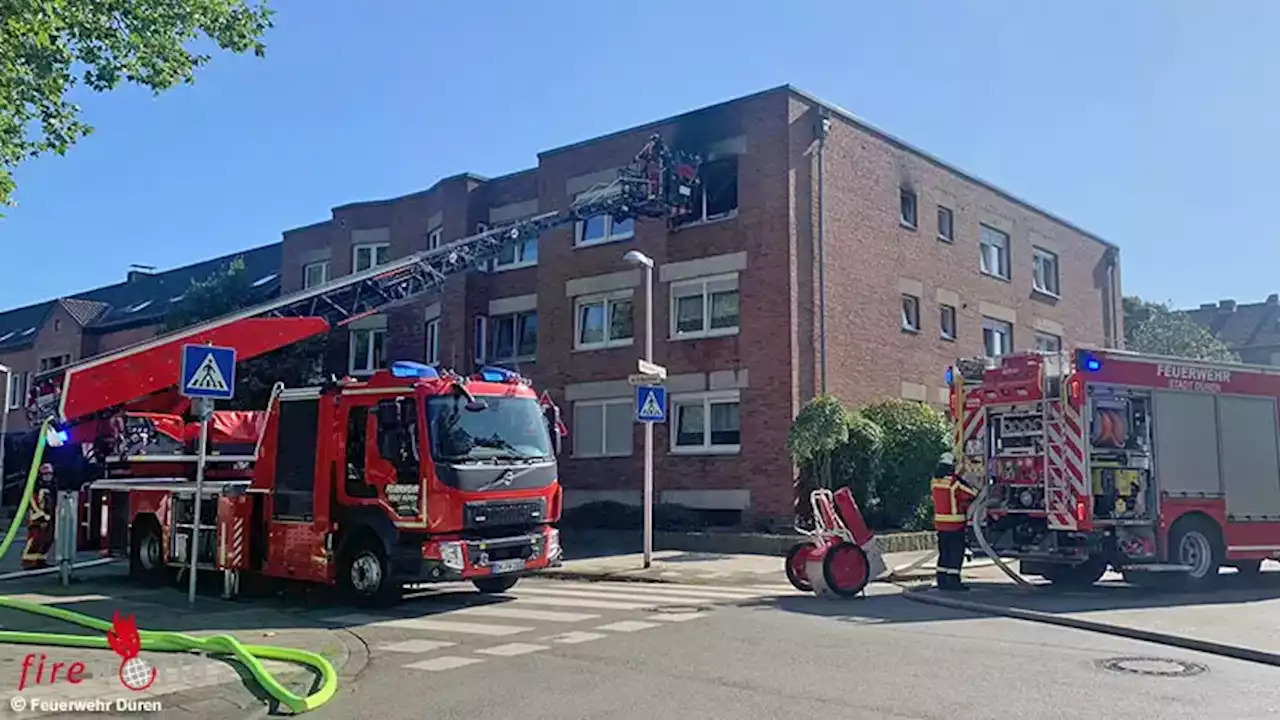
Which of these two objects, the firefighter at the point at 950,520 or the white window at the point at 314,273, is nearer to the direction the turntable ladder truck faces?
the firefighter

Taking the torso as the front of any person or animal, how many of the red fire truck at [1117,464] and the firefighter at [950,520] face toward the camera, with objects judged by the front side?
0

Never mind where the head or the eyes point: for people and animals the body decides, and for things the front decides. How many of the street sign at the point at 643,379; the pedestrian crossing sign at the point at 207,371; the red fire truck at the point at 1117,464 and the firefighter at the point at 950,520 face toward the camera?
2

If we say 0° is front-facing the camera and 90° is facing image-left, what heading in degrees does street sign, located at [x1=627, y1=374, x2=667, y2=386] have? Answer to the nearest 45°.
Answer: approximately 0°

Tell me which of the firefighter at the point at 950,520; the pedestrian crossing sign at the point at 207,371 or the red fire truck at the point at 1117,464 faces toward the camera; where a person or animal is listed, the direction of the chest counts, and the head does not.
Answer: the pedestrian crossing sign

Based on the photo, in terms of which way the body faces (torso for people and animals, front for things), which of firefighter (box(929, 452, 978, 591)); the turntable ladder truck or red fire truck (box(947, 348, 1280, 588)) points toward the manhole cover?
the turntable ladder truck

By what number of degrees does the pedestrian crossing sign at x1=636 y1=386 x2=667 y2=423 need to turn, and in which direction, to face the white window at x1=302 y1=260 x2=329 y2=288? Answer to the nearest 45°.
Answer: approximately 135° to its right

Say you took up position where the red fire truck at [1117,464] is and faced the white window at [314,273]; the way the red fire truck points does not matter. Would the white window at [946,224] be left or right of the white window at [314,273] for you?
right

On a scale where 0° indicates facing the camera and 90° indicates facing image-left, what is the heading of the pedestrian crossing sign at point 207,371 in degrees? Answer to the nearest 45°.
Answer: approximately 0°

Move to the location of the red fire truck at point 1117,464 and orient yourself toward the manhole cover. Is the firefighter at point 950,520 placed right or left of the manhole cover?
right

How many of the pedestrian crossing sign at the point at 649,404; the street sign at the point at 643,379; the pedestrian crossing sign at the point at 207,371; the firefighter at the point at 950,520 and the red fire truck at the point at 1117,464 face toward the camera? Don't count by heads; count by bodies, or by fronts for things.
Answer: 3

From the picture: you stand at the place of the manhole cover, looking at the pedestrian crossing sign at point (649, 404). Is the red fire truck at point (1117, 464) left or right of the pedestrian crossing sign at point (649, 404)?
right

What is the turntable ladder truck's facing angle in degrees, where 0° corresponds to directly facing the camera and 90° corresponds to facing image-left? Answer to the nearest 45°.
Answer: approximately 315°
